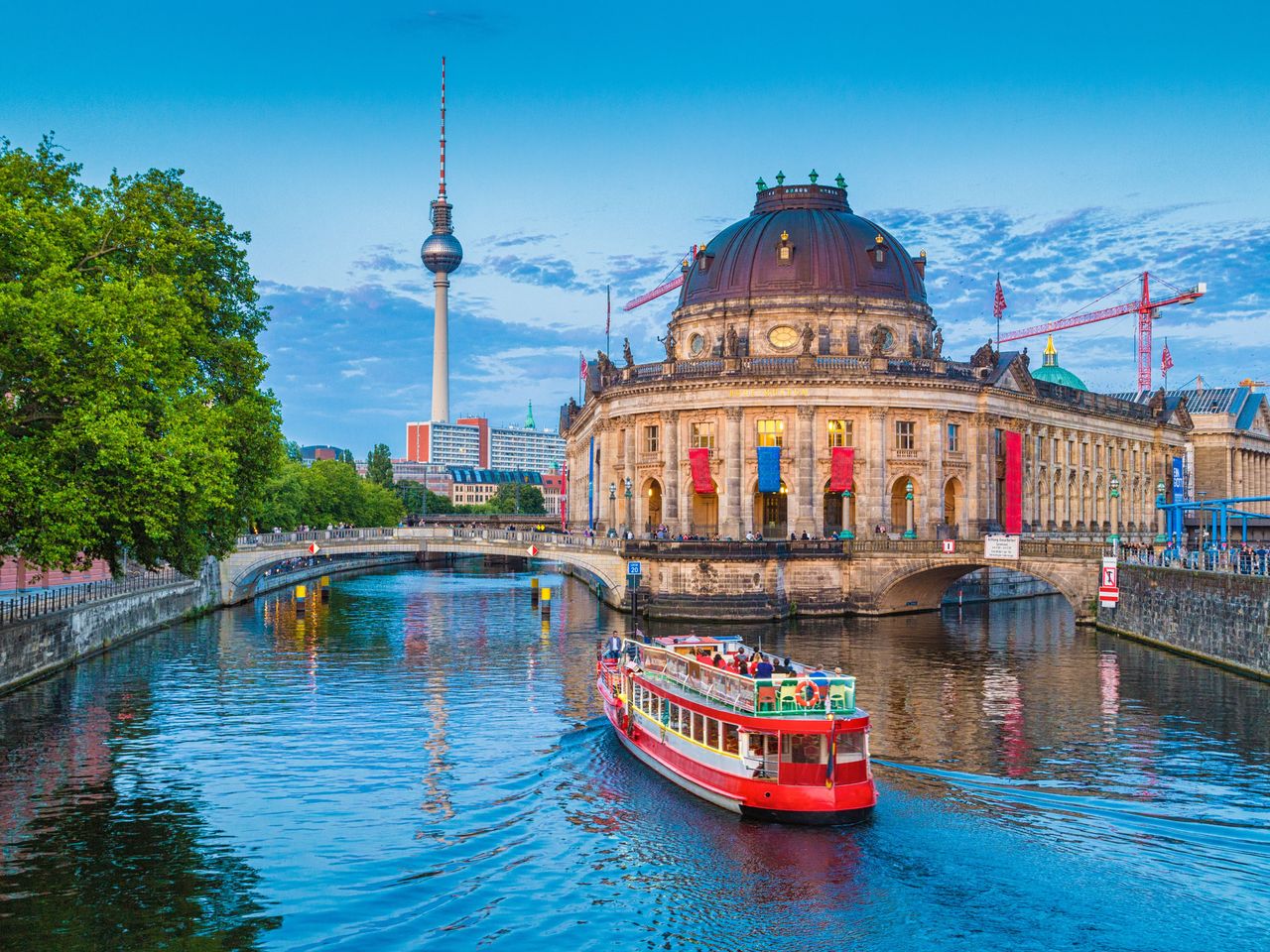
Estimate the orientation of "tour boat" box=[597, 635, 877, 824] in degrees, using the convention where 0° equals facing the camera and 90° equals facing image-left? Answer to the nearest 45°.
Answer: approximately 135°

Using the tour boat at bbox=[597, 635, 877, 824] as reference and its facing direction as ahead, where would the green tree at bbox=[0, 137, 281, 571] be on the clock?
The green tree is roughly at 11 o'clock from the tour boat.
